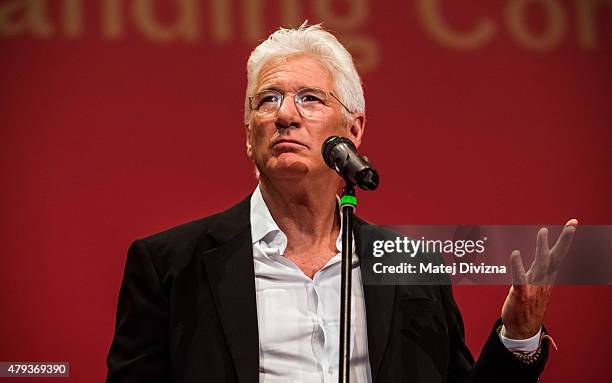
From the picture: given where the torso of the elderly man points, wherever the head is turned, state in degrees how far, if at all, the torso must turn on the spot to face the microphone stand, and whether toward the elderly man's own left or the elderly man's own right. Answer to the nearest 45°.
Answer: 0° — they already face it

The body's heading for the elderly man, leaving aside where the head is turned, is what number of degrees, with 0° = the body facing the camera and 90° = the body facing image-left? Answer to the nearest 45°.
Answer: approximately 0°
